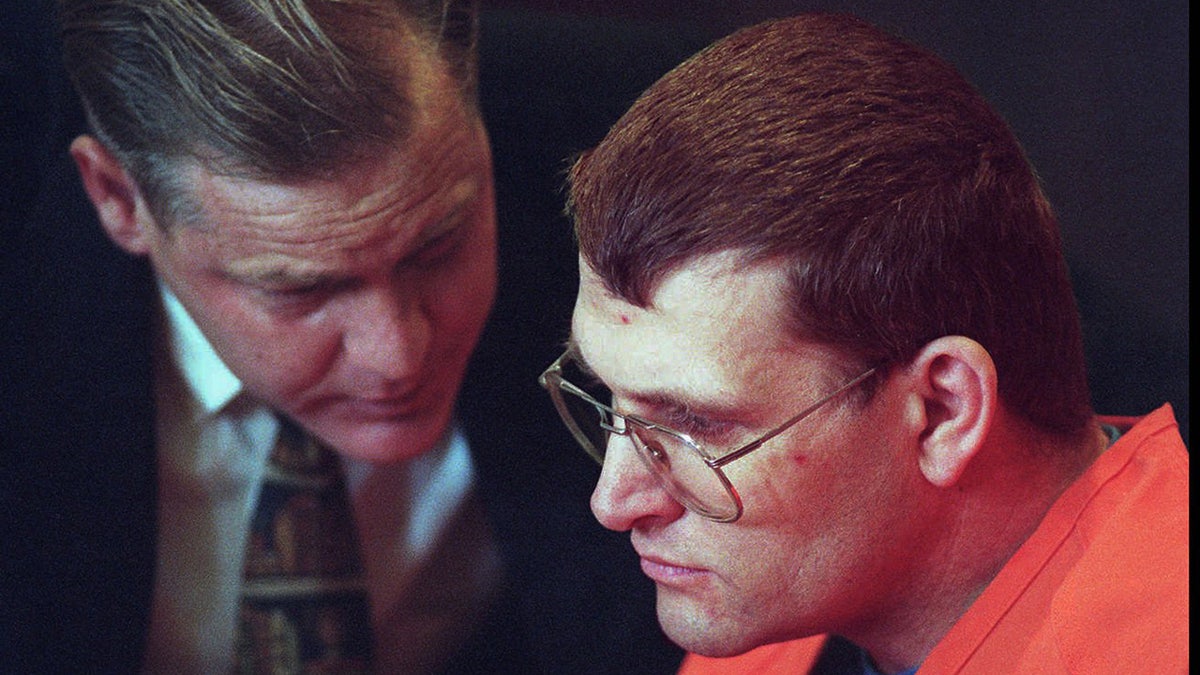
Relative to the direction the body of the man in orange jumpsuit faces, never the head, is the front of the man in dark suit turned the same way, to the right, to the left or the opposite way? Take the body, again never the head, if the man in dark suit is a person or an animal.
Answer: to the left

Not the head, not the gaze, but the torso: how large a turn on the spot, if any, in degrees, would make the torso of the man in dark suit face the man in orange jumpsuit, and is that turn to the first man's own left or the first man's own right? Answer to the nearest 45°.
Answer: approximately 45° to the first man's own left

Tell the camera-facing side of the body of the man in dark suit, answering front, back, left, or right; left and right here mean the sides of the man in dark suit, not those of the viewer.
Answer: front

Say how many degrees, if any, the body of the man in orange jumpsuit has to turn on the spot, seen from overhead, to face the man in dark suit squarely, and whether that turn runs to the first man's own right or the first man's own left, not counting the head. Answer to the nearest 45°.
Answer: approximately 45° to the first man's own right

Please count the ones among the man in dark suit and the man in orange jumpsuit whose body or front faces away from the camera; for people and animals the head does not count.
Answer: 0

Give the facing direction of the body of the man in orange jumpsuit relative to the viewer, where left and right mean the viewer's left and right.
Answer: facing the viewer and to the left of the viewer
